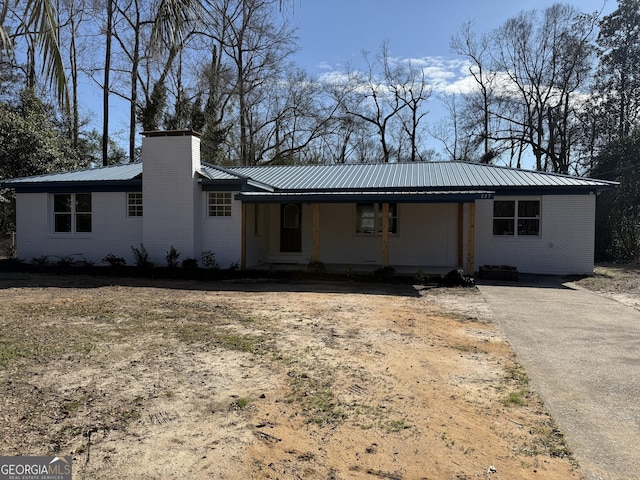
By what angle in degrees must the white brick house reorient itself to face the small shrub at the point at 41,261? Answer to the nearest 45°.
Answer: approximately 90° to its right

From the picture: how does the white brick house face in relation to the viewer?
toward the camera

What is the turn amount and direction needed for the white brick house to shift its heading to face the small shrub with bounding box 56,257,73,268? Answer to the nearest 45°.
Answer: approximately 90° to its right

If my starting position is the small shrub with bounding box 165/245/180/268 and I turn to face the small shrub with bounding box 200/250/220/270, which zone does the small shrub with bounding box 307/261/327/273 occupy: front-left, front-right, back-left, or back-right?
front-right

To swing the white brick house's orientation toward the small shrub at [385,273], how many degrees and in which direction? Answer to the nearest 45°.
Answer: approximately 45° to its left
